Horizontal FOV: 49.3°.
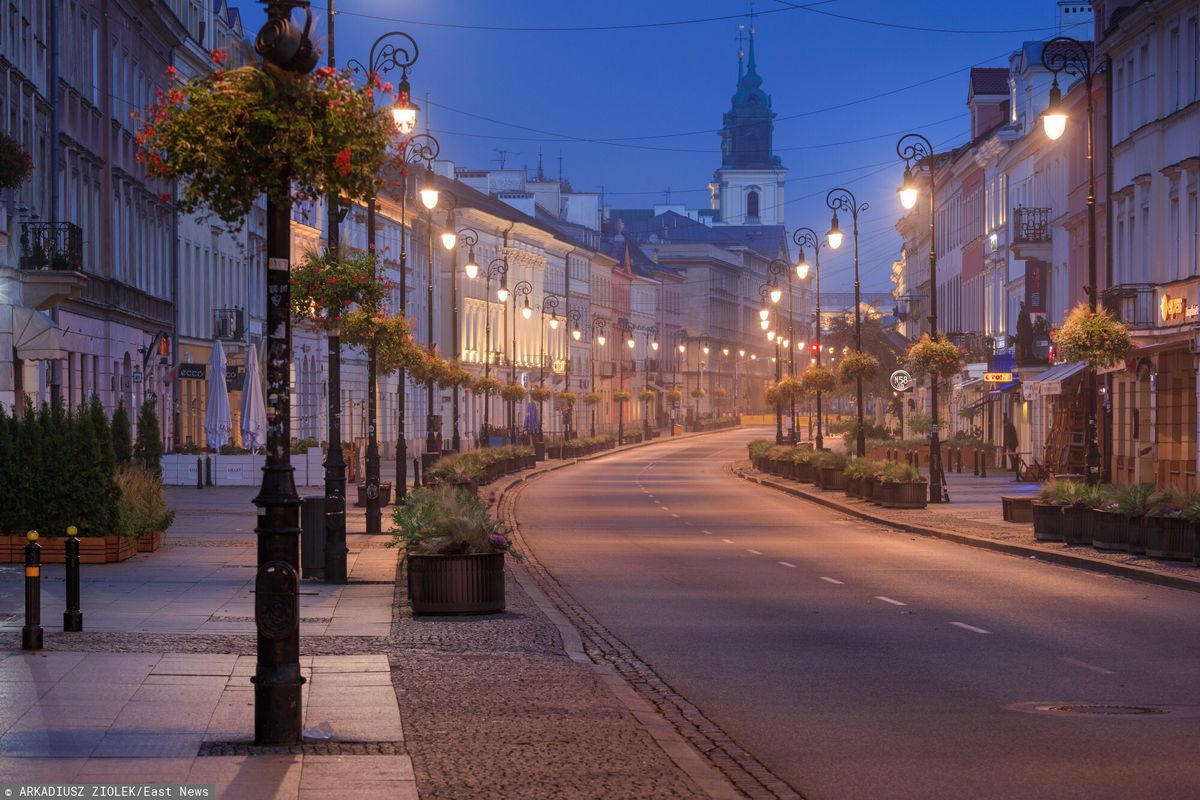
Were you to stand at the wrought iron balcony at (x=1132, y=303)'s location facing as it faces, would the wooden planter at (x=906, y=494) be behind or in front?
in front

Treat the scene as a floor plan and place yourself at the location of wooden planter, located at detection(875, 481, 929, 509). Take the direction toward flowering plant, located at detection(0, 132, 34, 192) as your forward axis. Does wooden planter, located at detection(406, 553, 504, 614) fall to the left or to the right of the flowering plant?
left

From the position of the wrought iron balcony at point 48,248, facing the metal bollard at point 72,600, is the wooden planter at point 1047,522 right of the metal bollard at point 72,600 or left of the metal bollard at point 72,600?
left

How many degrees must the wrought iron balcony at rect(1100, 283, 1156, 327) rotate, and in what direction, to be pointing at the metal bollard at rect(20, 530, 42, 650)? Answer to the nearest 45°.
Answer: approximately 90° to its left

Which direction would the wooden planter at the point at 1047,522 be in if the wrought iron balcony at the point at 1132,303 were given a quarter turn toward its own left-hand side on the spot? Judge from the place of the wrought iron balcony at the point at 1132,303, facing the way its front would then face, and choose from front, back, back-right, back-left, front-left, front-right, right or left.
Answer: front

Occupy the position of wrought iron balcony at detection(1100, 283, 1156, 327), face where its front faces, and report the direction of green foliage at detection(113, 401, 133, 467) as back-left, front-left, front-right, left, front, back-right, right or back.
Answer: front-left

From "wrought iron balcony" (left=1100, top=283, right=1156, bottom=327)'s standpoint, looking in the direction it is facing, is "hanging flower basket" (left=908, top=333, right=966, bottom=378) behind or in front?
in front

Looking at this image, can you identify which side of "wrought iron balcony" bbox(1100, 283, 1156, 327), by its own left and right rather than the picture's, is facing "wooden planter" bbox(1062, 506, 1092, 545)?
left

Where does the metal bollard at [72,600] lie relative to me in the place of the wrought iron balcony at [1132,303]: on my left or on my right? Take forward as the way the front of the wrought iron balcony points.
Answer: on my left

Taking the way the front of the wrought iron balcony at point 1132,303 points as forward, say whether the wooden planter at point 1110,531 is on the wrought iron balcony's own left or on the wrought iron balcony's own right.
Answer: on the wrought iron balcony's own left

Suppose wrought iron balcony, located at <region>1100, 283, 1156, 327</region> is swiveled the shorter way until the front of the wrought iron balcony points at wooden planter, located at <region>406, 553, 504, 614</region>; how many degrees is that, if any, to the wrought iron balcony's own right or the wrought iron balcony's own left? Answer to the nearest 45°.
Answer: approximately 90° to the wrought iron balcony's own left

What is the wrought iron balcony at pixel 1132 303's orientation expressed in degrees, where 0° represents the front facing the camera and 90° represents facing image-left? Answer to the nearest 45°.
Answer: approximately 90°

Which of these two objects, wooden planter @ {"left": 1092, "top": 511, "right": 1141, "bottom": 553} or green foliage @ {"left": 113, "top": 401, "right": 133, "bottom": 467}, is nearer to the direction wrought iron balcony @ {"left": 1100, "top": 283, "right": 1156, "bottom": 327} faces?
the green foliage
